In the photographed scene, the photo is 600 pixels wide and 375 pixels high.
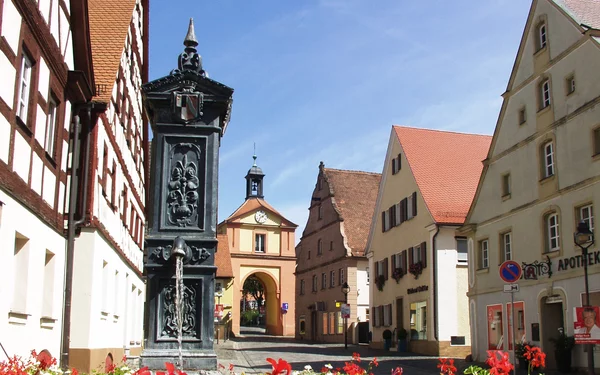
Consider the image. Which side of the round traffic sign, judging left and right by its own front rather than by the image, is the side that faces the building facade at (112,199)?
right

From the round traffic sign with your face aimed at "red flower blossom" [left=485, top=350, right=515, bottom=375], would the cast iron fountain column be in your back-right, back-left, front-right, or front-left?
front-right

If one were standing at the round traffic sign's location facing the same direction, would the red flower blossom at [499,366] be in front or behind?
in front

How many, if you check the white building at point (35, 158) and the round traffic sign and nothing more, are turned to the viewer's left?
0

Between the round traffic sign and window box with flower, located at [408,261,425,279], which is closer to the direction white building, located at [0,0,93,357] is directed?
the round traffic sign

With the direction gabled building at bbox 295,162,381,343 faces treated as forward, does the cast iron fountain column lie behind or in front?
in front

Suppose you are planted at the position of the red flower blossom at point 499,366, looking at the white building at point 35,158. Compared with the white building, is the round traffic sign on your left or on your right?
right

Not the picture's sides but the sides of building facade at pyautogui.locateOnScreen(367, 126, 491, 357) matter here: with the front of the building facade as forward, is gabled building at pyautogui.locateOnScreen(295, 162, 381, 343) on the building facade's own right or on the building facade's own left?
on the building facade's own right

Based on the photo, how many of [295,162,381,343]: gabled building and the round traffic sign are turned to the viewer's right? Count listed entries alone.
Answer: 0

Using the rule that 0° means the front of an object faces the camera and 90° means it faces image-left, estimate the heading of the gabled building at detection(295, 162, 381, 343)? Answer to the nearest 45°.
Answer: approximately 45°

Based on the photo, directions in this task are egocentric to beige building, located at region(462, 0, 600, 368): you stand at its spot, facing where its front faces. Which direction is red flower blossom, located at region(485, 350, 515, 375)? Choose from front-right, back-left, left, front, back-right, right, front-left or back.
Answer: front-left

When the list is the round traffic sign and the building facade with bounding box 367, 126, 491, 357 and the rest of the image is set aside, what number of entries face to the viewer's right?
0

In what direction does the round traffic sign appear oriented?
toward the camera

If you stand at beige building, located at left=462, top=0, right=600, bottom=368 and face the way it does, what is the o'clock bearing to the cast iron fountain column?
The cast iron fountain column is roughly at 11 o'clock from the beige building.

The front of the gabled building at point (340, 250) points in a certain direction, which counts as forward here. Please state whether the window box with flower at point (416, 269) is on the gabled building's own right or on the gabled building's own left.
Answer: on the gabled building's own left

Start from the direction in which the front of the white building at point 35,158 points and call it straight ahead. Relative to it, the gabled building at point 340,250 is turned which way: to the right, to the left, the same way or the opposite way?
to the right
